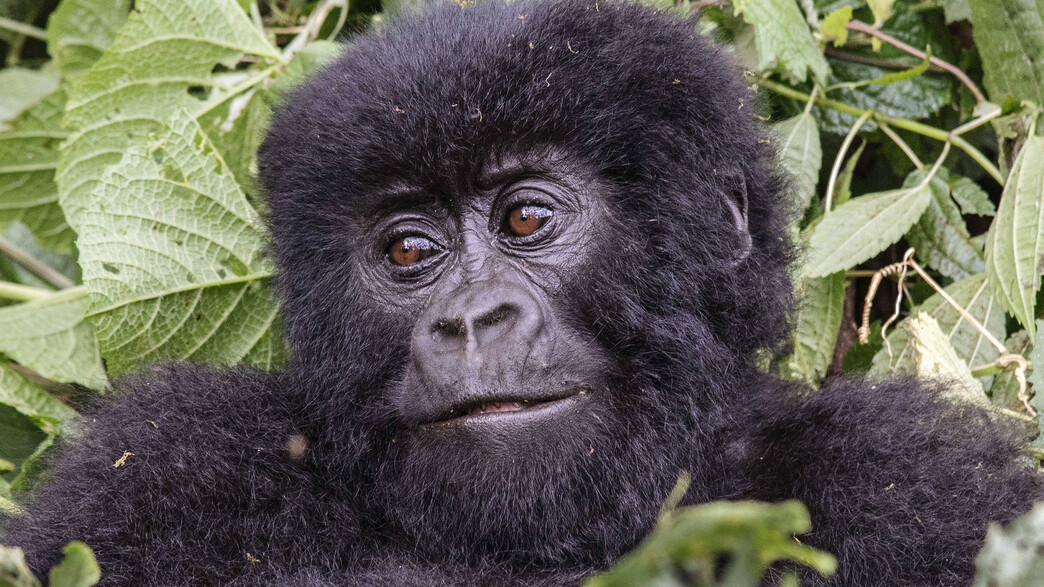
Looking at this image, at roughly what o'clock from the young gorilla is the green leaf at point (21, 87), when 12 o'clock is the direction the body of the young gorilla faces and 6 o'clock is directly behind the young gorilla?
The green leaf is roughly at 5 o'clock from the young gorilla.

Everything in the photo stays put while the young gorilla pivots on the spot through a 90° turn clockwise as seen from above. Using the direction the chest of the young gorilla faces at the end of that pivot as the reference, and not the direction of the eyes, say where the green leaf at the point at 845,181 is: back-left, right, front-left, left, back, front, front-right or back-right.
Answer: back-right

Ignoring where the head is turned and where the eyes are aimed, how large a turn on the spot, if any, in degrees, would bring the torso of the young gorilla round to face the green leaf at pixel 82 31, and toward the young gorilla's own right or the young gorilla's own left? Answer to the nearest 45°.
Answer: approximately 135° to the young gorilla's own right

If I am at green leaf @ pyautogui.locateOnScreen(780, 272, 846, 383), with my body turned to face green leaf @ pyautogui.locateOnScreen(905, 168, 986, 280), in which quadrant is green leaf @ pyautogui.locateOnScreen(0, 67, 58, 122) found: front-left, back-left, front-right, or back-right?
back-left

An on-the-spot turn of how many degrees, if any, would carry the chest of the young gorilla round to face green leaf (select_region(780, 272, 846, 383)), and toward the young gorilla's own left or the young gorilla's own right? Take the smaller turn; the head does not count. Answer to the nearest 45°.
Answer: approximately 135° to the young gorilla's own left

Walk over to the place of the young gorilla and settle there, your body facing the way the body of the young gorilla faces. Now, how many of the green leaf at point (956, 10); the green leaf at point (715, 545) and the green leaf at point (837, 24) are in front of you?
1

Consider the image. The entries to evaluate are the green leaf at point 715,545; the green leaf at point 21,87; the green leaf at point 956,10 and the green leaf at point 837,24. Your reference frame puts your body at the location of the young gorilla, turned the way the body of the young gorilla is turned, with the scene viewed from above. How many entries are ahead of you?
1

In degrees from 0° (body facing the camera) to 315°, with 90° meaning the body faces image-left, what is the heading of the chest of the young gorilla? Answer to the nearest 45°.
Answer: approximately 0°

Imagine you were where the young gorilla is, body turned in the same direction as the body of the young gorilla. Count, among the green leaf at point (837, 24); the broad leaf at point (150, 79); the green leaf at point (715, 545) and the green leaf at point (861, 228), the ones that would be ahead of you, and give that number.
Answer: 1

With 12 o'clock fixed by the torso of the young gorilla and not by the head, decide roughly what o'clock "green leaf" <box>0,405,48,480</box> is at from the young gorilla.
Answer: The green leaf is roughly at 4 o'clock from the young gorilla.

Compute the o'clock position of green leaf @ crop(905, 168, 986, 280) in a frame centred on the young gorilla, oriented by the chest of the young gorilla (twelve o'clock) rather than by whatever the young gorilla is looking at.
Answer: The green leaf is roughly at 8 o'clock from the young gorilla.

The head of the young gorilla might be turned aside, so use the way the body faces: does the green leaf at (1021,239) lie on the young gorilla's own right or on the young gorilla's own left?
on the young gorilla's own left

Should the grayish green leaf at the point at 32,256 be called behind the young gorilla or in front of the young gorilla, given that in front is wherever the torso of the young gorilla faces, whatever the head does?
behind

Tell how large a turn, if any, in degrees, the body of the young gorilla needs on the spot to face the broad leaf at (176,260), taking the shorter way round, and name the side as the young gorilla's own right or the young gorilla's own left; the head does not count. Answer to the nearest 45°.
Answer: approximately 135° to the young gorilla's own right

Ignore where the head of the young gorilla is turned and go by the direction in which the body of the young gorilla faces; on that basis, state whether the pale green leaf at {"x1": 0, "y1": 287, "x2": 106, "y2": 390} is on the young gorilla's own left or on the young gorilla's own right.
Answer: on the young gorilla's own right
